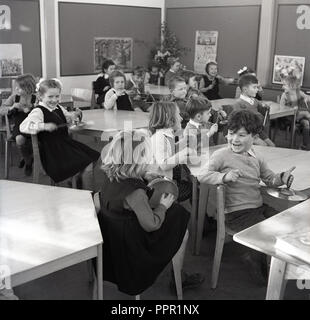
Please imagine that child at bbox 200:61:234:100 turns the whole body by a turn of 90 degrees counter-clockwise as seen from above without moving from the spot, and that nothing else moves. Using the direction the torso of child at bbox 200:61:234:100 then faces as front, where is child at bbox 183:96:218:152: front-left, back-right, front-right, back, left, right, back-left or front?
back-right

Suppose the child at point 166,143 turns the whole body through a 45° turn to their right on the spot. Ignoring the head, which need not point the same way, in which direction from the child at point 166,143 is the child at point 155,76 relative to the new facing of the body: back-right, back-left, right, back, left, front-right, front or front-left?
back-left

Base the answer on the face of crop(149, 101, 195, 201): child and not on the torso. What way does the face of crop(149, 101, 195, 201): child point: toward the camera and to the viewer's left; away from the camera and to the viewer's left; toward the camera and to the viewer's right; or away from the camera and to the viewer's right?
away from the camera and to the viewer's right

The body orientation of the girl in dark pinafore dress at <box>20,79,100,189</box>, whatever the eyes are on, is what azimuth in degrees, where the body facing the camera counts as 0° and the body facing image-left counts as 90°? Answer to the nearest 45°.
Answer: approximately 315°

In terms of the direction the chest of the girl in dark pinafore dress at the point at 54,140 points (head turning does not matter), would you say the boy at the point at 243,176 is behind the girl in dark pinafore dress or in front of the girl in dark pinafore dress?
in front

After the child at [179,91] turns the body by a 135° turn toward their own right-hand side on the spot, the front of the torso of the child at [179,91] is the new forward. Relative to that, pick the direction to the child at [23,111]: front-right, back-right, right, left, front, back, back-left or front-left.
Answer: front

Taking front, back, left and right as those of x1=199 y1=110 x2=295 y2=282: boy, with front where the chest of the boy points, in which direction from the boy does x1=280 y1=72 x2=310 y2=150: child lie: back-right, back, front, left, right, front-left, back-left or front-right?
back-left

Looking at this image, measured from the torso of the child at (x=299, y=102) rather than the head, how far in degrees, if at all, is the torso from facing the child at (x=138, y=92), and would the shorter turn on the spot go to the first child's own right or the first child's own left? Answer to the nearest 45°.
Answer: approximately 45° to the first child's own right

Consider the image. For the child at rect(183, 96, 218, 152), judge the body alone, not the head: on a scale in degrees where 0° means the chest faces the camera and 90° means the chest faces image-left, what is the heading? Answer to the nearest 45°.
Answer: approximately 225°

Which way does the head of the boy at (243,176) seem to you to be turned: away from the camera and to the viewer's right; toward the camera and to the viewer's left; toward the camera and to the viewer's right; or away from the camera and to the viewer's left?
toward the camera and to the viewer's left

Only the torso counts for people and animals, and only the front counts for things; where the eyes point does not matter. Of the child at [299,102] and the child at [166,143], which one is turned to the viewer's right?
the child at [166,143]
